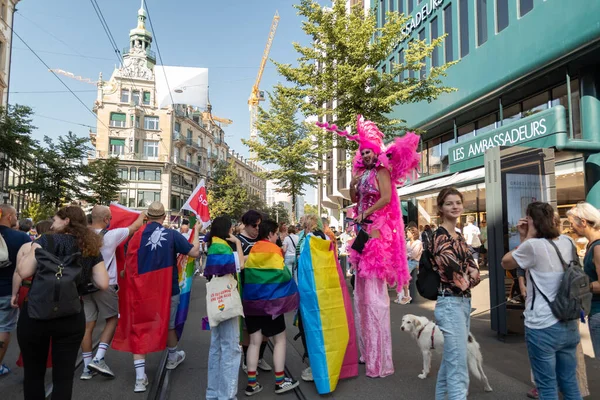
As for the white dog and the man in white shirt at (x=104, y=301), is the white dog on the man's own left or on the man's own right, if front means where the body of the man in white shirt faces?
on the man's own right

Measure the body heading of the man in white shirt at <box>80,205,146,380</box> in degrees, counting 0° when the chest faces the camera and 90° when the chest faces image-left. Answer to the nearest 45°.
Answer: approximately 225°

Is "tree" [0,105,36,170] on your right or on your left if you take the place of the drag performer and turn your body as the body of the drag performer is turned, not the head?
on your right

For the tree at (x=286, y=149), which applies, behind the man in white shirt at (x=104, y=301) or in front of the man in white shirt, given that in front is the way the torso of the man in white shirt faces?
in front

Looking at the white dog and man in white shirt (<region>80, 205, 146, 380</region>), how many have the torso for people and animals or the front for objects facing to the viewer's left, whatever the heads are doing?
1

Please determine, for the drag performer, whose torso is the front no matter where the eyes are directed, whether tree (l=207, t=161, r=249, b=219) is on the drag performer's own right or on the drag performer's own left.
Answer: on the drag performer's own right

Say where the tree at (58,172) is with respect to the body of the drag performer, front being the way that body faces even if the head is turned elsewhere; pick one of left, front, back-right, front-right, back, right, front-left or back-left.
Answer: right

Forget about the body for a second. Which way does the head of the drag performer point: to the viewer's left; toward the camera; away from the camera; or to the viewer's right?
toward the camera

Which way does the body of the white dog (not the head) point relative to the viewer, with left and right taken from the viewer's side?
facing to the left of the viewer

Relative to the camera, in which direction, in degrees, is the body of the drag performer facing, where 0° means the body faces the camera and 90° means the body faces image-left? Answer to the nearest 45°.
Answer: approximately 45°

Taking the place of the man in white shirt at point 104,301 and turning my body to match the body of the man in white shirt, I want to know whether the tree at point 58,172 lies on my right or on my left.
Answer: on my left

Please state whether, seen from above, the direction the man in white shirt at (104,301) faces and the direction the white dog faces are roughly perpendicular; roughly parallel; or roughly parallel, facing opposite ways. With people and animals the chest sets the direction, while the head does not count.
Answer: roughly perpendicular

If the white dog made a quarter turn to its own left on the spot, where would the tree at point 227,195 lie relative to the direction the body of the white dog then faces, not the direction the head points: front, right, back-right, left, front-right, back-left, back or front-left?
back-right

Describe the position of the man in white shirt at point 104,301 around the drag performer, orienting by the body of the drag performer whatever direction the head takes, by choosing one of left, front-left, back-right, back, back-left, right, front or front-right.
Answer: front-right
